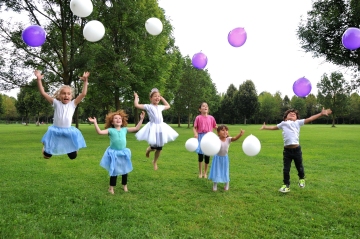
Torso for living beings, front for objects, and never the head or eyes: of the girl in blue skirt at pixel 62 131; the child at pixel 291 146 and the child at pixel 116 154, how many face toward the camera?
3

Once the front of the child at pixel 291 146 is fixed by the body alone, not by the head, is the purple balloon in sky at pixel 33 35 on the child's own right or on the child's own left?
on the child's own right

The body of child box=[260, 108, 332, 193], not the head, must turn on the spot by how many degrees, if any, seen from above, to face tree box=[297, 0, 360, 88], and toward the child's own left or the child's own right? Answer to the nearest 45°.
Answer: approximately 180°

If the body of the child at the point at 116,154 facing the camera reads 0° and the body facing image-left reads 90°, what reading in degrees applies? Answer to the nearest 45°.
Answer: approximately 0°

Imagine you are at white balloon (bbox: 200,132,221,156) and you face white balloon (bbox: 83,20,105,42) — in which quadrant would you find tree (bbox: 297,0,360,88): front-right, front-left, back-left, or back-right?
back-right

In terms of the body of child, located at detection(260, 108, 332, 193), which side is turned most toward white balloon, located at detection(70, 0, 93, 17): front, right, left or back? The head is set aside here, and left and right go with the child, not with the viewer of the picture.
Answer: right

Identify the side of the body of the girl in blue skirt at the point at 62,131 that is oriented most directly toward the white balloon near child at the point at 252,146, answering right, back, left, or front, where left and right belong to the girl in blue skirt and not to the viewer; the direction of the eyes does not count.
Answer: left

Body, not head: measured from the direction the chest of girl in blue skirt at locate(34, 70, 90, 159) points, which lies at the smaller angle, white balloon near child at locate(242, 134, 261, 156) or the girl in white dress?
the white balloon near child
